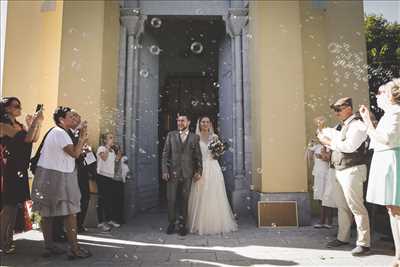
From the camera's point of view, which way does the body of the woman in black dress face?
to the viewer's right

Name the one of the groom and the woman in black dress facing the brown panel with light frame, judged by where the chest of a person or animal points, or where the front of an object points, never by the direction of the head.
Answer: the woman in black dress

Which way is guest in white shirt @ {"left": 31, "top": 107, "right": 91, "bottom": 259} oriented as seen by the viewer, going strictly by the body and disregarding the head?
to the viewer's right

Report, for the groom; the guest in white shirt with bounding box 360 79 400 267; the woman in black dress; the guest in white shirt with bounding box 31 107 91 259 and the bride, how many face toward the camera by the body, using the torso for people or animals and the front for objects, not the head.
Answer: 2

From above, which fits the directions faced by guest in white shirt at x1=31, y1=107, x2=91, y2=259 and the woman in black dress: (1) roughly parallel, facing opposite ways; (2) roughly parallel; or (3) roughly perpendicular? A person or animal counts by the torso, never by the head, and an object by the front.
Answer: roughly parallel

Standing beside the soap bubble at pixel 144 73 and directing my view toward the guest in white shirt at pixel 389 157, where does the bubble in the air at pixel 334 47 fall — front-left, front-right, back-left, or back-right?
front-left

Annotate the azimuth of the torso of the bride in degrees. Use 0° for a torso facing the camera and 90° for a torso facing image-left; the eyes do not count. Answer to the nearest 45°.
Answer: approximately 0°

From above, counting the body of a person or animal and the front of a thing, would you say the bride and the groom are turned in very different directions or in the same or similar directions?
same or similar directions

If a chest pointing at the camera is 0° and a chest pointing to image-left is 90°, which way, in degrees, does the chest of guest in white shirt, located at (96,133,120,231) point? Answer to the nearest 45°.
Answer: approximately 315°

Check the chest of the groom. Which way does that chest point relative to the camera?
toward the camera

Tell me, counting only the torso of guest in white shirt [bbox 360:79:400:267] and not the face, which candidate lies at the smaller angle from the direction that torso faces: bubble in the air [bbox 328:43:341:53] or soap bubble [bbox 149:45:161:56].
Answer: the soap bubble

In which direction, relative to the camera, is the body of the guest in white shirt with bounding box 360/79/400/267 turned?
to the viewer's left
